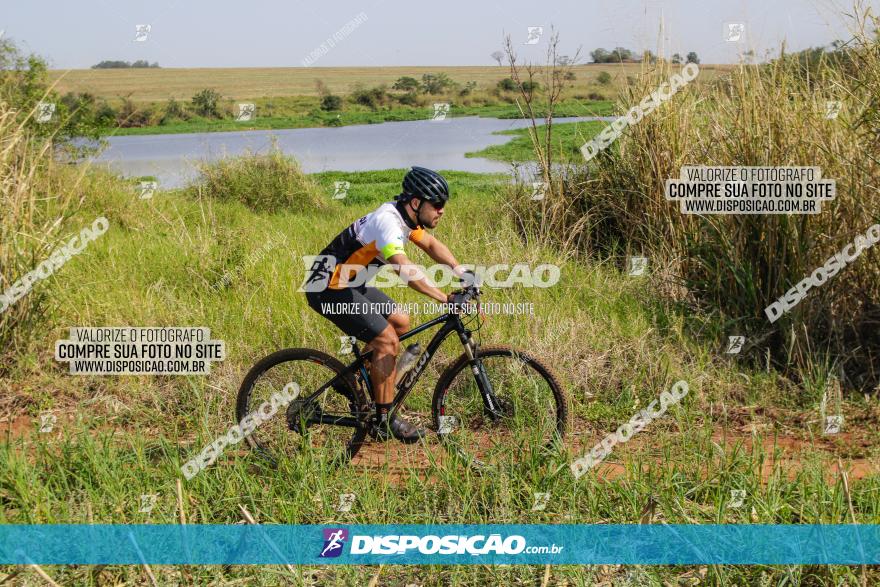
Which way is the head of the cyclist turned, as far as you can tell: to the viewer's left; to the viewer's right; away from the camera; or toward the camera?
to the viewer's right

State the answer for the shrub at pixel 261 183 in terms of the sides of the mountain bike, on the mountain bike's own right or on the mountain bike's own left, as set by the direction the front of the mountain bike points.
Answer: on the mountain bike's own left

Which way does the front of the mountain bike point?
to the viewer's right

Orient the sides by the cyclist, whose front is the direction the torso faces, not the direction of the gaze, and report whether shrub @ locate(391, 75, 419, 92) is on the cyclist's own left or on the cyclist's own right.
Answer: on the cyclist's own left

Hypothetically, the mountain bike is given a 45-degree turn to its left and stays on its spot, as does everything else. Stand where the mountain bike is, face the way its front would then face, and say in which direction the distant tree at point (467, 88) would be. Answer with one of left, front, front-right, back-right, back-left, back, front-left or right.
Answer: front-left

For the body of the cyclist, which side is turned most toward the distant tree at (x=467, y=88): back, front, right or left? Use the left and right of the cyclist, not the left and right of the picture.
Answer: left

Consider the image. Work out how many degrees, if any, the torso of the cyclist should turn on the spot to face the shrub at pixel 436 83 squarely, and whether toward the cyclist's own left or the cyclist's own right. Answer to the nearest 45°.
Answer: approximately 90° to the cyclist's own left

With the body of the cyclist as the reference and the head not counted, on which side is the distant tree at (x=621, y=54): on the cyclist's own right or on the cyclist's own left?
on the cyclist's own left

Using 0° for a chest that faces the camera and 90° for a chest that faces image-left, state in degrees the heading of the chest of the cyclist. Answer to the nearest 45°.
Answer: approximately 270°
